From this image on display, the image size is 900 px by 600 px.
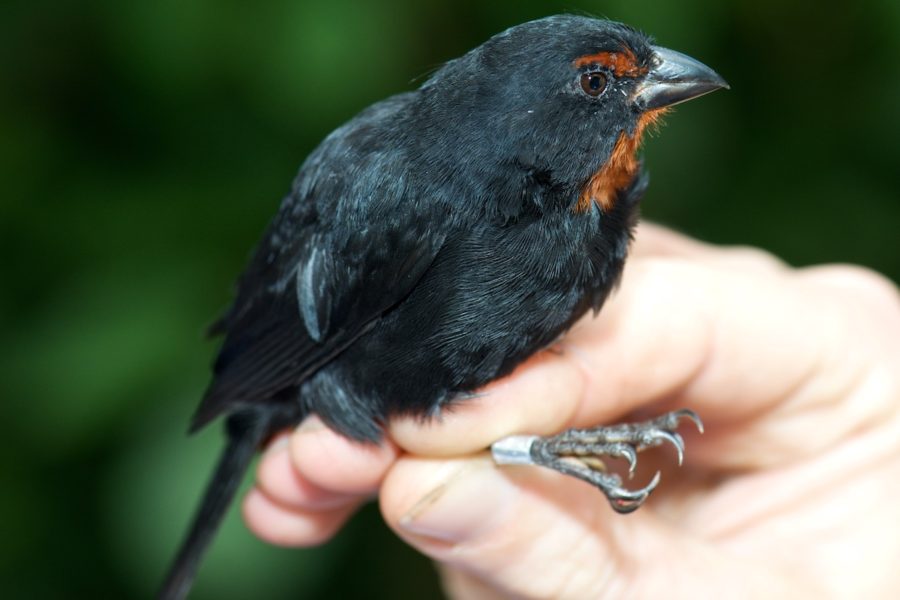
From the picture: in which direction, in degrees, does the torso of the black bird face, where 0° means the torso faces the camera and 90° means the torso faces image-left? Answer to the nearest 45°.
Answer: approximately 270°
